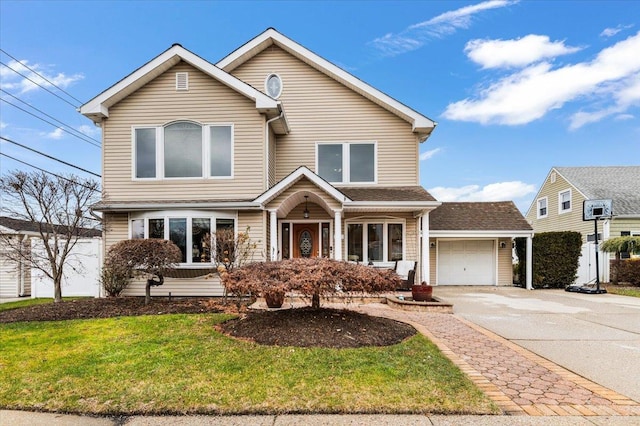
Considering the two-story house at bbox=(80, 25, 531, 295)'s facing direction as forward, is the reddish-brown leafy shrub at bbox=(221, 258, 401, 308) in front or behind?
in front

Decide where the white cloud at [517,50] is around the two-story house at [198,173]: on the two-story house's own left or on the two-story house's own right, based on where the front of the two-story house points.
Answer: on the two-story house's own left

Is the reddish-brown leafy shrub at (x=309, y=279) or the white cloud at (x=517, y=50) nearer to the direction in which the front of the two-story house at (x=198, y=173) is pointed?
the reddish-brown leafy shrub

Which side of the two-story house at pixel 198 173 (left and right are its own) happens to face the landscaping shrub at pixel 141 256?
front

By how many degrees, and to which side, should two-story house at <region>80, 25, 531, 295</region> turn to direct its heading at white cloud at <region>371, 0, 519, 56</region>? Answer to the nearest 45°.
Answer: approximately 135° to its left

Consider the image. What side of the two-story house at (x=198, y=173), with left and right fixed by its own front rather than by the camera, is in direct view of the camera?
front

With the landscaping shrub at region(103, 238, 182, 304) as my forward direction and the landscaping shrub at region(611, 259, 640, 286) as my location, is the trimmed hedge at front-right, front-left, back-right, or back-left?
front-right
